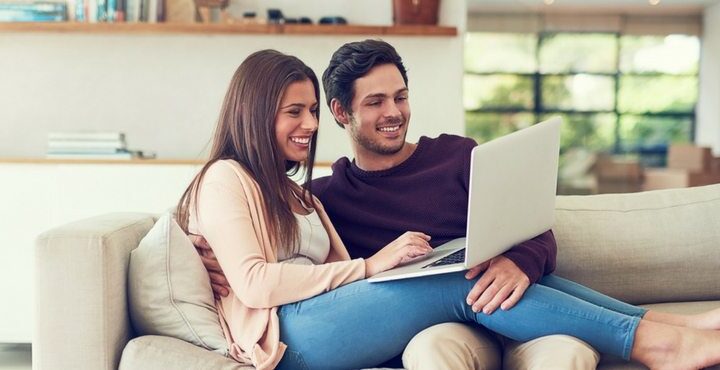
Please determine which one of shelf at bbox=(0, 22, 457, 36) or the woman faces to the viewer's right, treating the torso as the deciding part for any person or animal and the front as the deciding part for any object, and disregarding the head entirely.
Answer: the woman

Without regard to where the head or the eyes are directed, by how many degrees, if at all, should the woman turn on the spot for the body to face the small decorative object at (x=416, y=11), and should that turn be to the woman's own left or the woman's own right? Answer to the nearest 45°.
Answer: approximately 90° to the woman's own left

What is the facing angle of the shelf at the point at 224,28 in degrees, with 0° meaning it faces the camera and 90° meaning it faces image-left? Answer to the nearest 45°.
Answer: approximately 0°

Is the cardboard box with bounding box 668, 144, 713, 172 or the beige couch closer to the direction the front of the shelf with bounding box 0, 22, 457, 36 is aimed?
the beige couch

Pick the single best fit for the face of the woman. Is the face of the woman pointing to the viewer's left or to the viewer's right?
to the viewer's right

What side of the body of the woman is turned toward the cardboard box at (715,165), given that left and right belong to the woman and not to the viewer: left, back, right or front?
left

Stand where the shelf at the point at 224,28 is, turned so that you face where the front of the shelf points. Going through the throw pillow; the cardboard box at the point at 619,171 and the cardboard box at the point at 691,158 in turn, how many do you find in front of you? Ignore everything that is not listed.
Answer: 1

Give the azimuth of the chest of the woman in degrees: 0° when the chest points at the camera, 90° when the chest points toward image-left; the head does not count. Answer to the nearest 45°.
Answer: approximately 270°

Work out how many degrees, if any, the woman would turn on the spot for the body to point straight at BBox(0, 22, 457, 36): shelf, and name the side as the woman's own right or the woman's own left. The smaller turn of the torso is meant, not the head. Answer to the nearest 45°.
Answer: approximately 90° to the woman's own left
